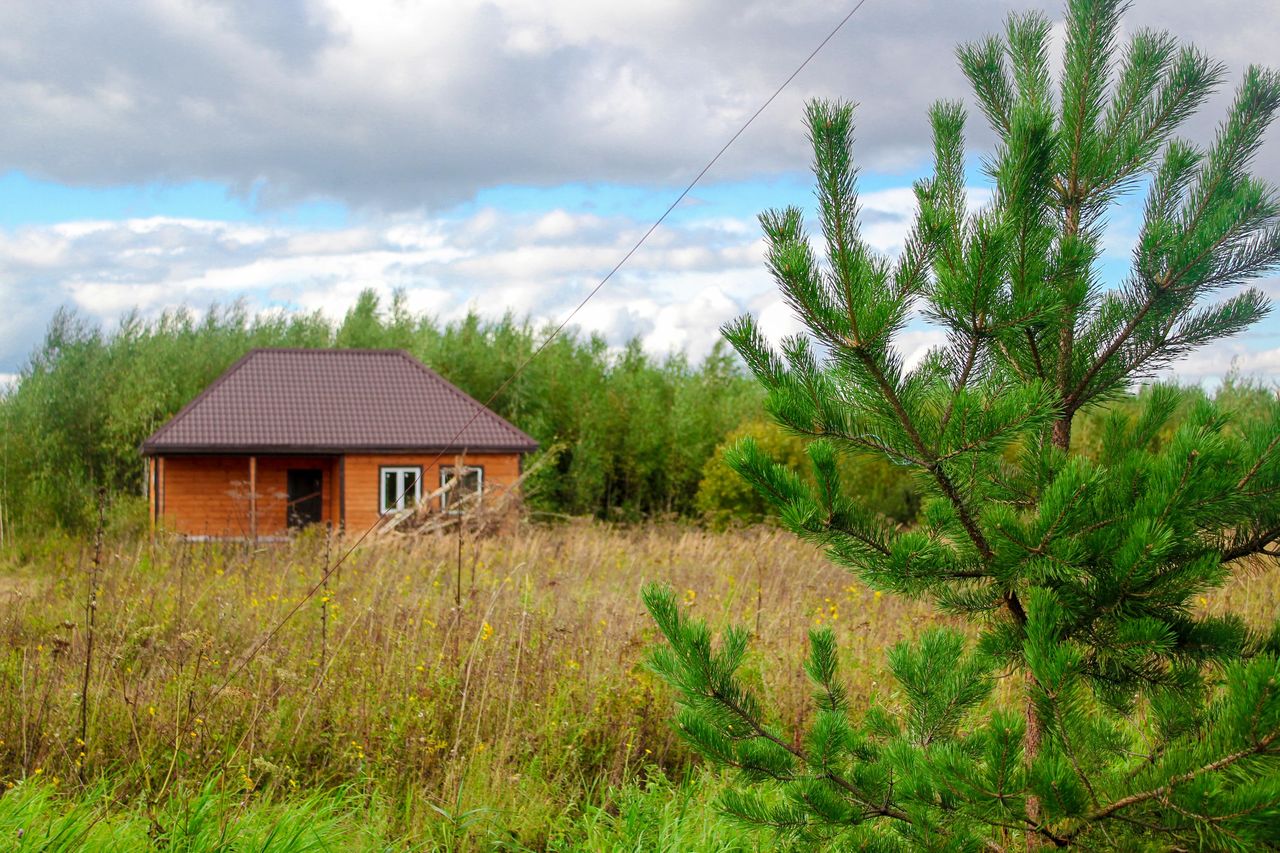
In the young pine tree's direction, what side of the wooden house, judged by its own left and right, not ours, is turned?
front

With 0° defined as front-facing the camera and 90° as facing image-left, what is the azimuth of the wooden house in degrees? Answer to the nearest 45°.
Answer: approximately 0°
